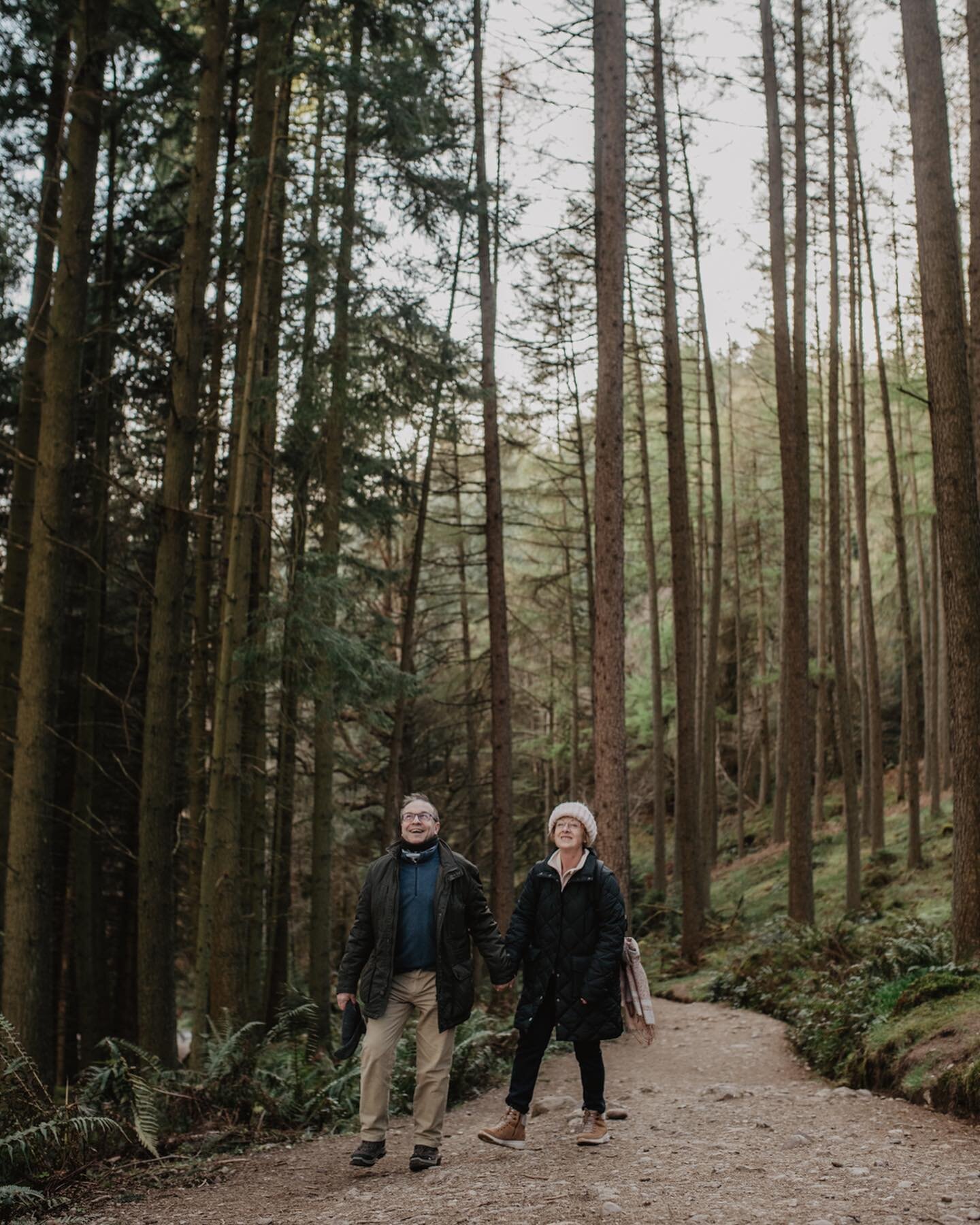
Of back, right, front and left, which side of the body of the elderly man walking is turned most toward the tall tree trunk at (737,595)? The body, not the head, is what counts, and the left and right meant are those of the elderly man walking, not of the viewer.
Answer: back

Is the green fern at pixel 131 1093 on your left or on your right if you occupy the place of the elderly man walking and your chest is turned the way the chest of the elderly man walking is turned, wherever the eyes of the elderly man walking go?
on your right

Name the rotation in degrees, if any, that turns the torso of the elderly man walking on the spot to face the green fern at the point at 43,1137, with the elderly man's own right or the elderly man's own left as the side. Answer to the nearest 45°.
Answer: approximately 90° to the elderly man's own right

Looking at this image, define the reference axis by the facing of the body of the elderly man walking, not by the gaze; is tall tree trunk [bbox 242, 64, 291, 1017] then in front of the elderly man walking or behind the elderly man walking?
behind

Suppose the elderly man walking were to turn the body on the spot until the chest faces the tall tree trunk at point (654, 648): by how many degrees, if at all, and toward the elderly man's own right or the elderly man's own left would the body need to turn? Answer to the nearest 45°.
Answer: approximately 180°

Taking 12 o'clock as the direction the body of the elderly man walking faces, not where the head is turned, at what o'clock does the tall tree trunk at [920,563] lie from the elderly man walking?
The tall tree trunk is roughly at 7 o'clock from the elderly man walking.

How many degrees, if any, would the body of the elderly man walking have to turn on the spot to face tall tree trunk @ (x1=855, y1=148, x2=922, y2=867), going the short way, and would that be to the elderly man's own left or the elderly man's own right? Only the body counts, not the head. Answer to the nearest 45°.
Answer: approximately 135° to the elderly man's own left

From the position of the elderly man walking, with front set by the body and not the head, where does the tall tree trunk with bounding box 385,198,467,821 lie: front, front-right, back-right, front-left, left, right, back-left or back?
back

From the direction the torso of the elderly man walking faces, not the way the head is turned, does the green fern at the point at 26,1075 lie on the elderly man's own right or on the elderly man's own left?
on the elderly man's own right

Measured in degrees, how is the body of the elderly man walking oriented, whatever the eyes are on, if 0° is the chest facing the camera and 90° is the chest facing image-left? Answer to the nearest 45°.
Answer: approximately 0°

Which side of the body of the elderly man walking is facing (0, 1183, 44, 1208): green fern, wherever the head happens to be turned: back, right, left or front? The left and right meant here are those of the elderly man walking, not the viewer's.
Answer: right

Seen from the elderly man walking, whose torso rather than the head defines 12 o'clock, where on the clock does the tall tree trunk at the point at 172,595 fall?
The tall tree trunk is roughly at 5 o'clock from the elderly man walking.

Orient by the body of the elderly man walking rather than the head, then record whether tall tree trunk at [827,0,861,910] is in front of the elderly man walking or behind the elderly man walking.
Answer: behind

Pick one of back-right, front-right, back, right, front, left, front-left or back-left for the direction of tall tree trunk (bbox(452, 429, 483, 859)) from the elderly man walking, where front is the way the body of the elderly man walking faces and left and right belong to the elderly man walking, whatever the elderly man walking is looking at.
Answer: back
